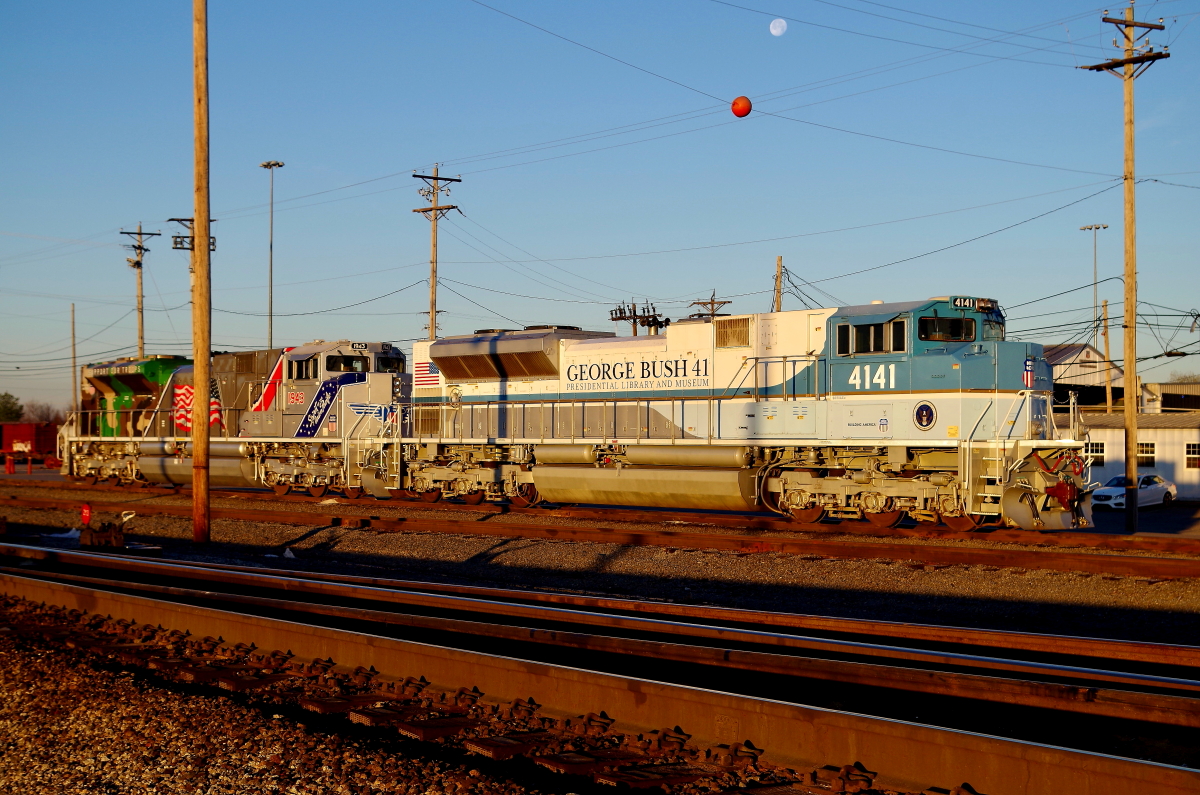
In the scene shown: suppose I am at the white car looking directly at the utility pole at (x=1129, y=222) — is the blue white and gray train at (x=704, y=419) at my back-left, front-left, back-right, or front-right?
front-right

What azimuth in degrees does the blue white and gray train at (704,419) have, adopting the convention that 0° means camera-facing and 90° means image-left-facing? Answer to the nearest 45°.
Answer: approximately 315°

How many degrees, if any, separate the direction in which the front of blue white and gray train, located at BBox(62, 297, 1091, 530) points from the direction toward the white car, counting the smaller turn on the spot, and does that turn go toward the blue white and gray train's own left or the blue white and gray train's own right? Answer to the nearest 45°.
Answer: approximately 90° to the blue white and gray train's own left

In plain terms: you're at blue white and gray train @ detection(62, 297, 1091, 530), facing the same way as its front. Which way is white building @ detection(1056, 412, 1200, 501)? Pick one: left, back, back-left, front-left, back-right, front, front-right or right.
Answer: left
